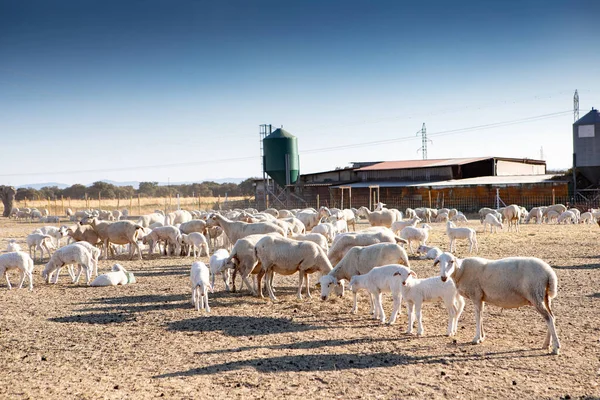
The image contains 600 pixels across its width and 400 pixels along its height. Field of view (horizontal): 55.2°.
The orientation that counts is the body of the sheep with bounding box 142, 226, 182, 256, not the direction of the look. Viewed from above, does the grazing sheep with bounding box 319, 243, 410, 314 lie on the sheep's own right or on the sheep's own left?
on the sheep's own left

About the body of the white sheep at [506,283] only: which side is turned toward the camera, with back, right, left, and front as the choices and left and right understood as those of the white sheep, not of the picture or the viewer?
left

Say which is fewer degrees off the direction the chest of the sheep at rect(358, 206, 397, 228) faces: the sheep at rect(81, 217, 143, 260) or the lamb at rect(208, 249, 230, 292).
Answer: the sheep

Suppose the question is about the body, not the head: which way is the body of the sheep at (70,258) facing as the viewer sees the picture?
to the viewer's left

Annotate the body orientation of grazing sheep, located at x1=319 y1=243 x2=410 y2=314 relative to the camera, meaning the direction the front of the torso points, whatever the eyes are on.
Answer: to the viewer's left

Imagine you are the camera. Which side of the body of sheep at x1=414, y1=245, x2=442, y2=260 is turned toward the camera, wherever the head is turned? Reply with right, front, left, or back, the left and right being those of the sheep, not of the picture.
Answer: left

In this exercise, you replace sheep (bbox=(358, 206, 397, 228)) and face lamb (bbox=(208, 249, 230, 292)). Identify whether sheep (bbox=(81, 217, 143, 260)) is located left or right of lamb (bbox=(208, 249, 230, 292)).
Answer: right

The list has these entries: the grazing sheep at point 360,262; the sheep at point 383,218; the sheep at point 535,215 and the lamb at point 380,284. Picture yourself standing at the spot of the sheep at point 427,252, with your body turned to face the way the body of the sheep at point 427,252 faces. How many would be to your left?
2

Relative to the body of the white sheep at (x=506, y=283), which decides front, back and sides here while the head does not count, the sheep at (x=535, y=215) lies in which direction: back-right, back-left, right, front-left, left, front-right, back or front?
right

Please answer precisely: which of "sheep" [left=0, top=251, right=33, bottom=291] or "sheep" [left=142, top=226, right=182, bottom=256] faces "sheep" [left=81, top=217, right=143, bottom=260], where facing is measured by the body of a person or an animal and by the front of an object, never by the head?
"sheep" [left=142, top=226, right=182, bottom=256]

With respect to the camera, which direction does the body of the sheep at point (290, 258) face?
to the viewer's right

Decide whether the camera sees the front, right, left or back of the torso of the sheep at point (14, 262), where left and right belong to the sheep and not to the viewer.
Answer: left

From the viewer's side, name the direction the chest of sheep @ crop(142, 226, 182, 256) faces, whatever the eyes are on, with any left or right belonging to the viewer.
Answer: facing to the left of the viewer

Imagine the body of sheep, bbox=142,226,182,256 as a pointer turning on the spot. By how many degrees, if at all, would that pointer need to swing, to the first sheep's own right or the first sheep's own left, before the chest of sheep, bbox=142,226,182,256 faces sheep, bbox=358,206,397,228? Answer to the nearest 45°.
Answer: approximately 180°

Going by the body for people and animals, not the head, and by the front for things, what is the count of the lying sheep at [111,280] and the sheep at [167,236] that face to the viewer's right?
1

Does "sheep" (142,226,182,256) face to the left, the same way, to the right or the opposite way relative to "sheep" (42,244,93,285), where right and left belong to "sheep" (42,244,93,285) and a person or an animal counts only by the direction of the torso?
the same way

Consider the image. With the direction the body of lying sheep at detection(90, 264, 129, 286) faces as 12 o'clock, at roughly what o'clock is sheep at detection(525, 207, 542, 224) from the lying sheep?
The sheep is roughly at 11 o'clock from the lying sheep.

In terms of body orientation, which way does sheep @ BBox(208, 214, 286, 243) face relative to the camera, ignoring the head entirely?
to the viewer's left
